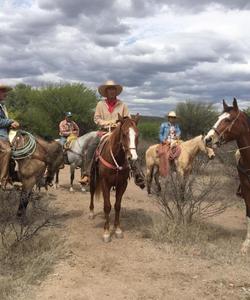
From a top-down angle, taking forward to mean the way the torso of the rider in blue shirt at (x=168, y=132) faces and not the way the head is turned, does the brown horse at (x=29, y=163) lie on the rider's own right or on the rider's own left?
on the rider's own right

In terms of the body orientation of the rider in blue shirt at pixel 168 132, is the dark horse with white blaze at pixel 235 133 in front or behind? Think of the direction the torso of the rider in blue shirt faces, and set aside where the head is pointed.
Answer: in front

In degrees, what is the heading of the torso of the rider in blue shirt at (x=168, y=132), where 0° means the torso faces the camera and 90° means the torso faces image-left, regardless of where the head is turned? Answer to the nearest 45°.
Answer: approximately 315°

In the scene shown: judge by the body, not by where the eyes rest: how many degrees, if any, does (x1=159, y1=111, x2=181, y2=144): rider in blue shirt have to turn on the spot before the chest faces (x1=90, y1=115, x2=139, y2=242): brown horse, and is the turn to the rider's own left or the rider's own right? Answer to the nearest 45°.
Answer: approximately 45° to the rider's own right

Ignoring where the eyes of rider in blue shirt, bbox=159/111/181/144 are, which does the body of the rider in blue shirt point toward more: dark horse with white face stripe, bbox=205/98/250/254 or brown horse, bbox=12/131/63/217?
the dark horse with white face stripe

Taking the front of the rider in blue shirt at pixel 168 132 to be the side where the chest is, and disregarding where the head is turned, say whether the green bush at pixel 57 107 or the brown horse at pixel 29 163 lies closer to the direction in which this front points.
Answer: the brown horse

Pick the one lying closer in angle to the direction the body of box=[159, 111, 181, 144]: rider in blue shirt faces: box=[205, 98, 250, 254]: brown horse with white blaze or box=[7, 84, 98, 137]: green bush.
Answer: the brown horse with white blaze

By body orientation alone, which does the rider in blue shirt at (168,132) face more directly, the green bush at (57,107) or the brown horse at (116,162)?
the brown horse

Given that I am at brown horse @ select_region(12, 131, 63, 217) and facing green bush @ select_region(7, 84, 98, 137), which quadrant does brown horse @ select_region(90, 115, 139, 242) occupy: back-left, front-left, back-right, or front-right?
back-right
